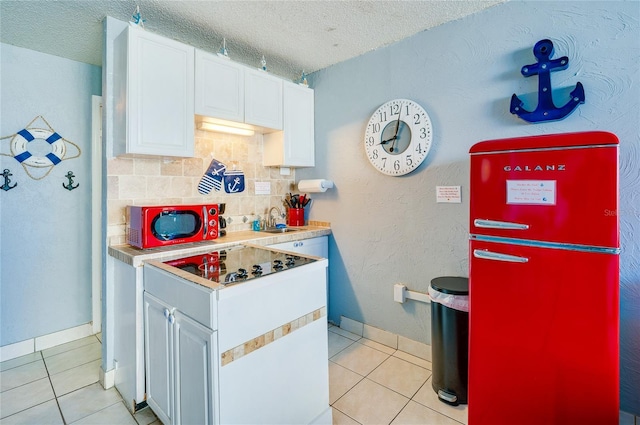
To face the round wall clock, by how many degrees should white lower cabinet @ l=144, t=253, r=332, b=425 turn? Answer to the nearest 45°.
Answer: approximately 180°

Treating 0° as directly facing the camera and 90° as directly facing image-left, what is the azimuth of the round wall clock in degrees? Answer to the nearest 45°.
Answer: approximately 45°

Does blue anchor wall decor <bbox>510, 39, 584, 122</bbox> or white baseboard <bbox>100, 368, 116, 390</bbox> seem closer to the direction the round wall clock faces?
the white baseboard

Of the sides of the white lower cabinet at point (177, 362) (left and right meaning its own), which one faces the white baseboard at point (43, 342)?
right

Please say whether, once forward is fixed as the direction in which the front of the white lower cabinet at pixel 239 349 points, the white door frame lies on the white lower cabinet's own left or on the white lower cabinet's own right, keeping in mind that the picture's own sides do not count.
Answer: on the white lower cabinet's own right

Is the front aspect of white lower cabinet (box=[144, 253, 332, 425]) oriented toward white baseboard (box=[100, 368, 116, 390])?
no

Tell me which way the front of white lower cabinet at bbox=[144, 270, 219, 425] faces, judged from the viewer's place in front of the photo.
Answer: facing the viewer and to the left of the viewer

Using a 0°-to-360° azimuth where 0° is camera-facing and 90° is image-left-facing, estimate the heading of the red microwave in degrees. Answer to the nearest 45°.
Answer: approximately 315°

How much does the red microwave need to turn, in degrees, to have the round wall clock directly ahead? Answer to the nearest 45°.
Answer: approximately 45° to its left

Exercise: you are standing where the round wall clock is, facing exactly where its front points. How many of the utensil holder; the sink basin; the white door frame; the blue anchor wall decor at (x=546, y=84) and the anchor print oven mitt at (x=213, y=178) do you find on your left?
1

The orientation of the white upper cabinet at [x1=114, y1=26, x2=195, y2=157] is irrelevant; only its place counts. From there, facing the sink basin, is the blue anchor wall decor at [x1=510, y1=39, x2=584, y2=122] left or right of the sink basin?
right

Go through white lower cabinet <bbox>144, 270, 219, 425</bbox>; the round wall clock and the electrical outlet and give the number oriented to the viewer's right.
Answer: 0

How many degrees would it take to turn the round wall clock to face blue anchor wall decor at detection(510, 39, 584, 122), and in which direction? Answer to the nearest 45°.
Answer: approximately 90° to its left

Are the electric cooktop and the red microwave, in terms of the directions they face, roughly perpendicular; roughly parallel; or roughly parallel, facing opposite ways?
roughly parallel

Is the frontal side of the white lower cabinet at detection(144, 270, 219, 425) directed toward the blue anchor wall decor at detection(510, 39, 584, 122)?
no

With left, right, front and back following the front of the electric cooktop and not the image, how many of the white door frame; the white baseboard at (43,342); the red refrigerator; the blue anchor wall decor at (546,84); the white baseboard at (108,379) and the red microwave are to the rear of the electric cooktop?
4

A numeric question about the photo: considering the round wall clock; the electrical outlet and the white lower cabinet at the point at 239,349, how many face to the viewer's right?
0

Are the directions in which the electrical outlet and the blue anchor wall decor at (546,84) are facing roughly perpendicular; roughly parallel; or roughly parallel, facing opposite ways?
roughly parallel
